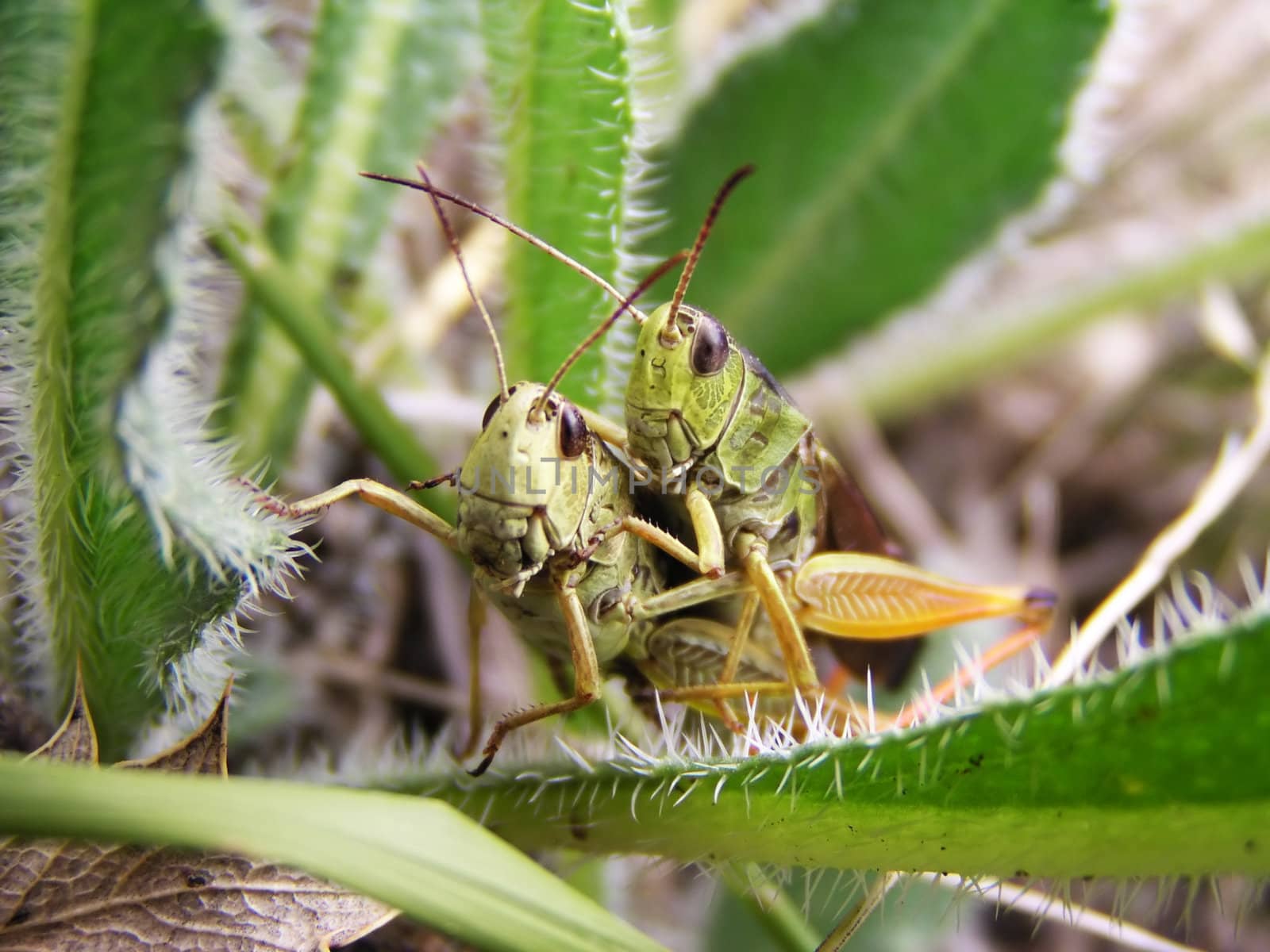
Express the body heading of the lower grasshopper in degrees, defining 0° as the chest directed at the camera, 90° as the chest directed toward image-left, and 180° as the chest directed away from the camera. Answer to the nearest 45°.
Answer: approximately 45°

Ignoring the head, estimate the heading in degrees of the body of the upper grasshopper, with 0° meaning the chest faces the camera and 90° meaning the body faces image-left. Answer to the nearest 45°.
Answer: approximately 45°
